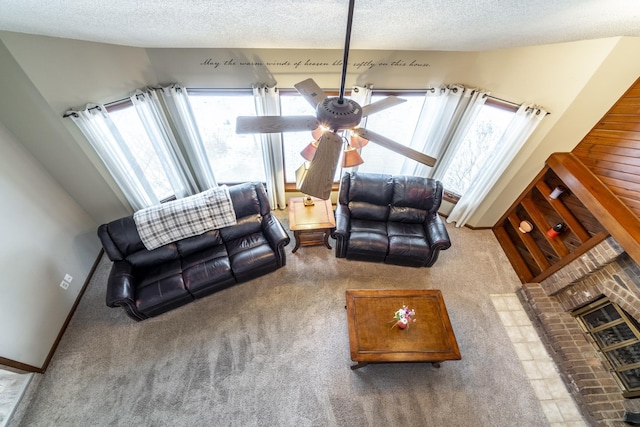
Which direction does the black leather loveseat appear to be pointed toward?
toward the camera

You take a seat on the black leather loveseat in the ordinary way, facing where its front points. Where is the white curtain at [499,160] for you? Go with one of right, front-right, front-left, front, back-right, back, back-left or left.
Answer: left

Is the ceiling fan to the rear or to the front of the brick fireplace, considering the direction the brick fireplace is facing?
to the front

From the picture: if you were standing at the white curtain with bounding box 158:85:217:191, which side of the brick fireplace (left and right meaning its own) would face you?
front

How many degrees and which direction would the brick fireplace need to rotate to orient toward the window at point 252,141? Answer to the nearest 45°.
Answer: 0° — it already faces it

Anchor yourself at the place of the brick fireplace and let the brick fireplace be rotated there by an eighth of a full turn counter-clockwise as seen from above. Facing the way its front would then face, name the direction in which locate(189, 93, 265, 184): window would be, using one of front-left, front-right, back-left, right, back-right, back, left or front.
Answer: front-right

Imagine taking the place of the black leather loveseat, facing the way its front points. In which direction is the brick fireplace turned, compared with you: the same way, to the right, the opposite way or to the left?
to the right

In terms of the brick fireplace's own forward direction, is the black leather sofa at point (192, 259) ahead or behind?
ahead

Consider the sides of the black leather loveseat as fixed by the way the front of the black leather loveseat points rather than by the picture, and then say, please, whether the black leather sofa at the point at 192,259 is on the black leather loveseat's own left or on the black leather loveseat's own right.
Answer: on the black leather loveseat's own right

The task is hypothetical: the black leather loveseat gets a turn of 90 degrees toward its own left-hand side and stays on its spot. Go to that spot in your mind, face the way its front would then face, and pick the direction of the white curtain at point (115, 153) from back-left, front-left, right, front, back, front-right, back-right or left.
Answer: back-right

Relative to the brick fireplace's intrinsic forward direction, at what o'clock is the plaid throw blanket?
The plaid throw blanket is roughly at 12 o'clock from the brick fireplace.

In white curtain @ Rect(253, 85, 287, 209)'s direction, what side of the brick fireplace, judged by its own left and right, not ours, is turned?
front

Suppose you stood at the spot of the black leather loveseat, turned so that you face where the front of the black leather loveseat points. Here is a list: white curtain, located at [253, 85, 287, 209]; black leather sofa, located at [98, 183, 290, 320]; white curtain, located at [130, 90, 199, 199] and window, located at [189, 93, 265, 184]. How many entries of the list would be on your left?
0

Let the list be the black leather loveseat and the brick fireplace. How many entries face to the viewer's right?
0
